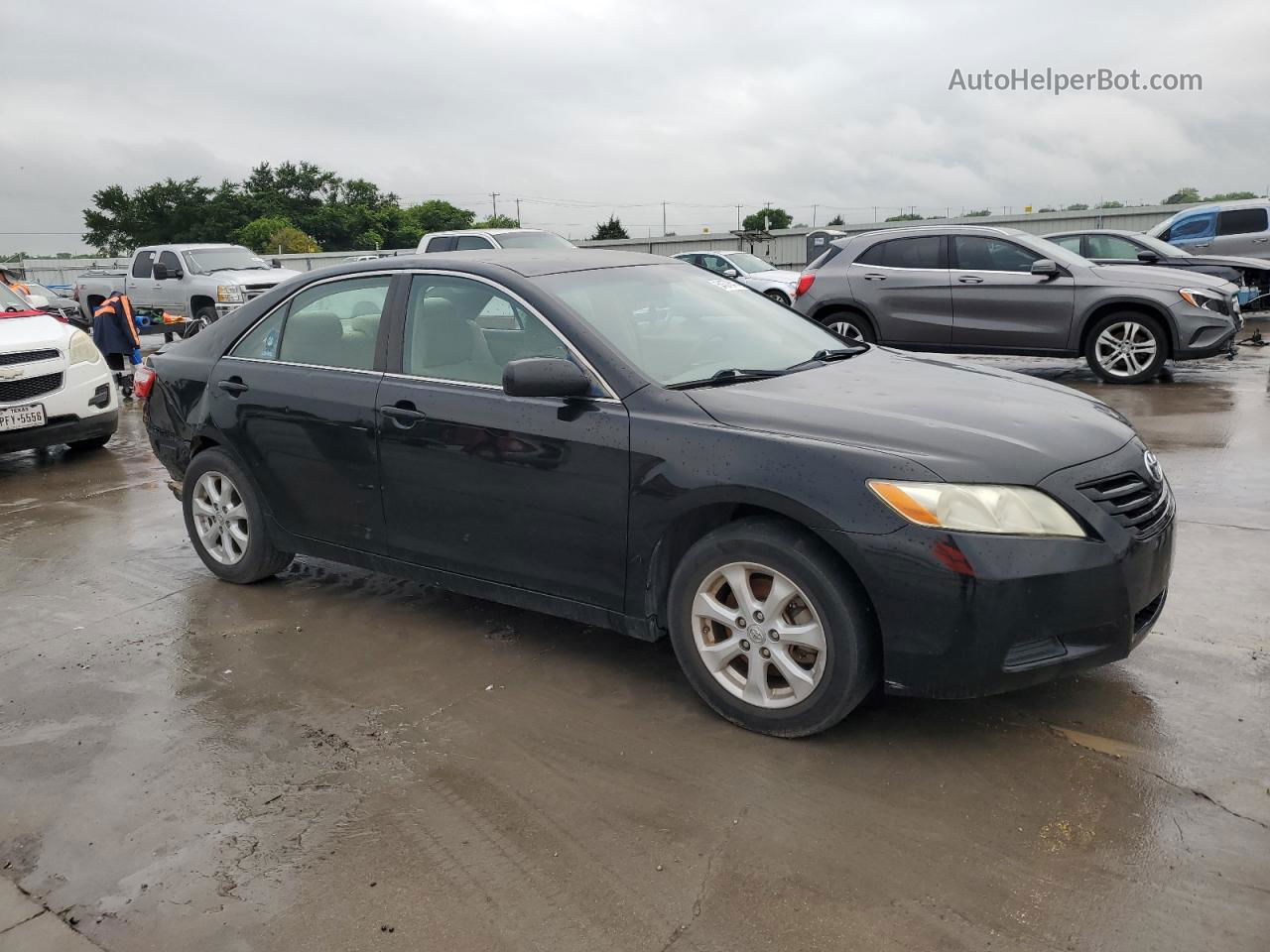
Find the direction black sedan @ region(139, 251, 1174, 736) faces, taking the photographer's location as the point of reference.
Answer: facing the viewer and to the right of the viewer

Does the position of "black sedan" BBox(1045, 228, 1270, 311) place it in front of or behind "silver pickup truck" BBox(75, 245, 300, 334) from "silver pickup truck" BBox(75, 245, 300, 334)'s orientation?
in front

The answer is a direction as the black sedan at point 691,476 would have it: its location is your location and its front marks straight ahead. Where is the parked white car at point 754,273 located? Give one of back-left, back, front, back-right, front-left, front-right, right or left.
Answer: back-left

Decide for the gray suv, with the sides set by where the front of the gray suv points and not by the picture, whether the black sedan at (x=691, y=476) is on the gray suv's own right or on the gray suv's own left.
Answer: on the gray suv's own right

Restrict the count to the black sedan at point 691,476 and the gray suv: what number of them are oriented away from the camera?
0

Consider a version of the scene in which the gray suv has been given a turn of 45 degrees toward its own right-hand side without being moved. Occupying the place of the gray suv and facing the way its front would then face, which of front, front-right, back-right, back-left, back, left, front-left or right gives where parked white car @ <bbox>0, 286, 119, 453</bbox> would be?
right

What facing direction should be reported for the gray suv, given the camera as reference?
facing to the right of the viewer

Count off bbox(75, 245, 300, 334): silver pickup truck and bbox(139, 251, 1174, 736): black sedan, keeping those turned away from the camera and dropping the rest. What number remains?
0

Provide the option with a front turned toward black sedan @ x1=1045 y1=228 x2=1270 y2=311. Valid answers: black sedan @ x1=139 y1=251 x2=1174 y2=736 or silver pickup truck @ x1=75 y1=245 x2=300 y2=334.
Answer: the silver pickup truck

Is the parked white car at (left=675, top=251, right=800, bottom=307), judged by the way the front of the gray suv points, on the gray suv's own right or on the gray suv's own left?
on the gray suv's own left

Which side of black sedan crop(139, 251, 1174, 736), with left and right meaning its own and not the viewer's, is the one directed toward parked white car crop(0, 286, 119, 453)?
back

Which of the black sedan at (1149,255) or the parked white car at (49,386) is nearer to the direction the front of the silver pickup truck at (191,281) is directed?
the black sedan
